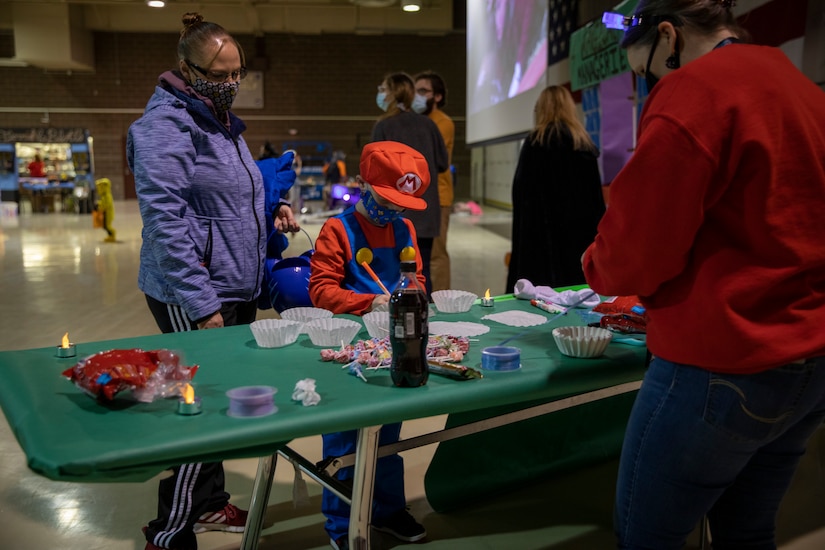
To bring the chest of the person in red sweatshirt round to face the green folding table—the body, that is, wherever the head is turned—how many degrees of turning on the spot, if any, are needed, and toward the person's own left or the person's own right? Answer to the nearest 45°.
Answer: approximately 45° to the person's own left

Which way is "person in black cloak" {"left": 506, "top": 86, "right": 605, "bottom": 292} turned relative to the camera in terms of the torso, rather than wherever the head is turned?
away from the camera

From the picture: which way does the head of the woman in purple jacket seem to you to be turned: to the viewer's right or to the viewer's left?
to the viewer's right

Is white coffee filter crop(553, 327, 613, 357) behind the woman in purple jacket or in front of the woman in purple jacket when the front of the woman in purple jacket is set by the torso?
in front

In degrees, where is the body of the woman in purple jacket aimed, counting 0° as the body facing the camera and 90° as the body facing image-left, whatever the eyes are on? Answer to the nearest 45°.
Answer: approximately 315°

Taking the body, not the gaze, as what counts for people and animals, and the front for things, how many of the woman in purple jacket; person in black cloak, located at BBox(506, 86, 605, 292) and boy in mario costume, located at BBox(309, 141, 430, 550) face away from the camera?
1

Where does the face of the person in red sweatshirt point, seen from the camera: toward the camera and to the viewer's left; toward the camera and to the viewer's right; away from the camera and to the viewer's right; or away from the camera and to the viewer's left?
away from the camera and to the viewer's left

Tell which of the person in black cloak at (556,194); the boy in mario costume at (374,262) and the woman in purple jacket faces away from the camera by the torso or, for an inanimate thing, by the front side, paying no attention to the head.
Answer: the person in black cloak

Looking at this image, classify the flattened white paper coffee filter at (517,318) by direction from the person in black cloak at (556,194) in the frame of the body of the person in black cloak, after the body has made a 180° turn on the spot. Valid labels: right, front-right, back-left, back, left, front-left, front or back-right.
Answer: front

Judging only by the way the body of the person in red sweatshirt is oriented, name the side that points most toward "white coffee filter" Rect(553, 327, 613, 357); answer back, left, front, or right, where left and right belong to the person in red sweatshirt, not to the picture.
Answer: front

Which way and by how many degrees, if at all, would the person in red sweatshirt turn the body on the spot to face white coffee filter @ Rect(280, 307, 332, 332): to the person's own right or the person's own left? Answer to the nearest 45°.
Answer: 0° — they already face it

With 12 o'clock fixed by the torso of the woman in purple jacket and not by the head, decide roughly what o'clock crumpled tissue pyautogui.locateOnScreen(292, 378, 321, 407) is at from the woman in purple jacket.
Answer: The crumpled tissue is roughly at 1 o'clock from the woman in purple jacket.

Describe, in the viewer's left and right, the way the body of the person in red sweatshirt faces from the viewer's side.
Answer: facing away from the viewer and to the left of the viewer
